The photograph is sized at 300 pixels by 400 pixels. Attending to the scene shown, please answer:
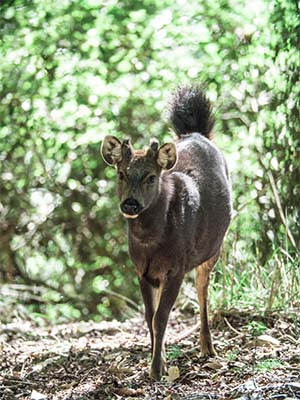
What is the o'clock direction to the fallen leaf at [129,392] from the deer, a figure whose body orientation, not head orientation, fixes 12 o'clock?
The fallen leaf is roughly at 11 o'clock from the deer.

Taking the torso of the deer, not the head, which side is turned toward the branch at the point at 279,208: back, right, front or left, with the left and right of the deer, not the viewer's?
back

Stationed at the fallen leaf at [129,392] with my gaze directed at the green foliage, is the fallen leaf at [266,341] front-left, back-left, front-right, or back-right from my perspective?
front-right

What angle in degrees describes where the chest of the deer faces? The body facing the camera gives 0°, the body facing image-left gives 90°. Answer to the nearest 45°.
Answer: approximately 45°

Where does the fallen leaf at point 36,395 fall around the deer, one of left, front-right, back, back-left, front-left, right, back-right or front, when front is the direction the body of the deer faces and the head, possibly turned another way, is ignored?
front
